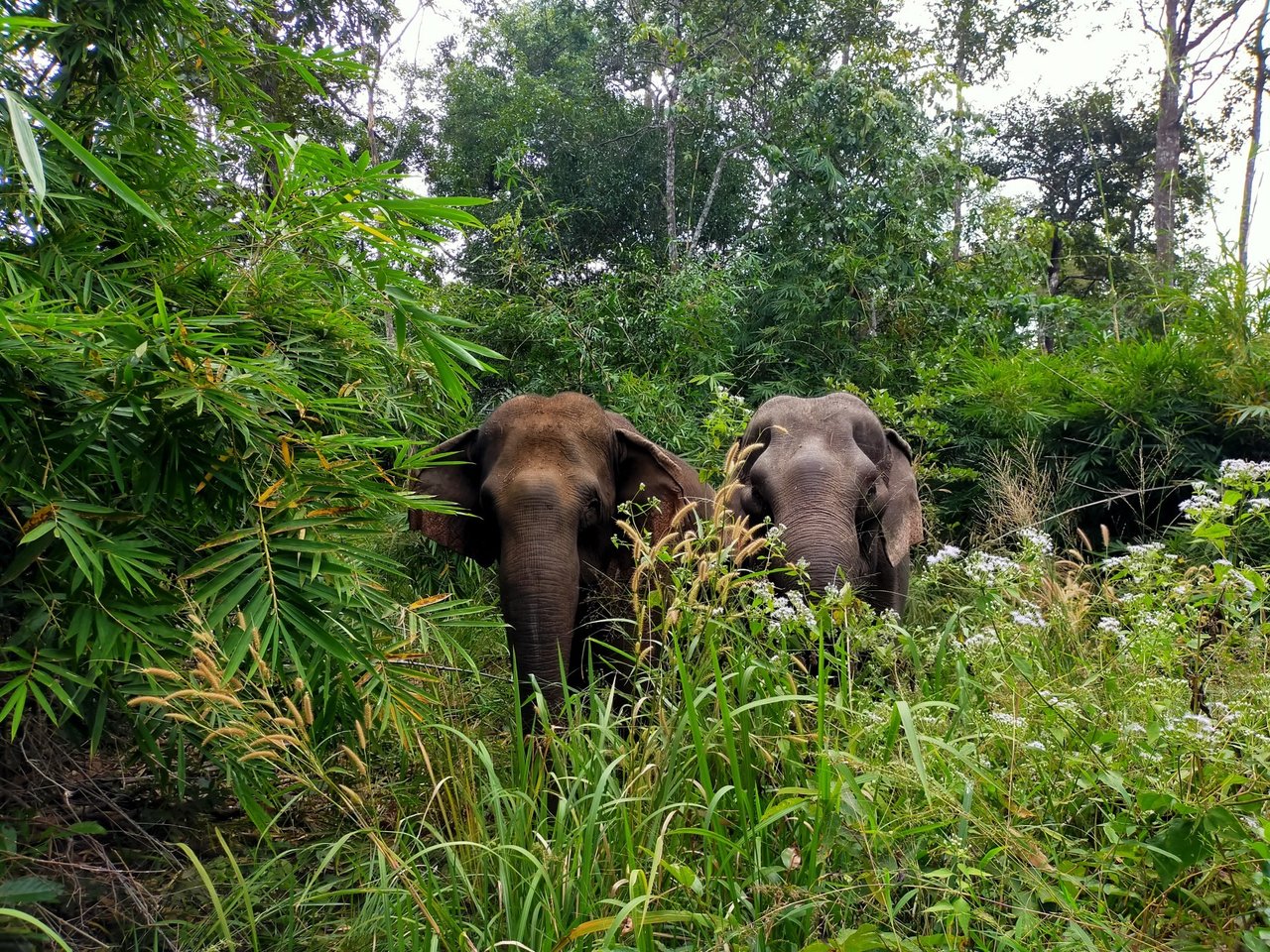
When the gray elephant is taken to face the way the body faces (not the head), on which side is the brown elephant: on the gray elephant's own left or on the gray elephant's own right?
on the gray elephant's own right

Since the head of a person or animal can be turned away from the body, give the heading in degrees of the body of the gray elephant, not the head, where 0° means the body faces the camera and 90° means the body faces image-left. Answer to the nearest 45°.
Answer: approximately 0°
